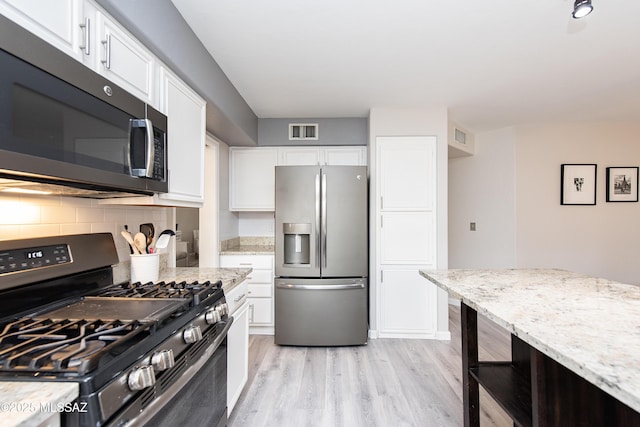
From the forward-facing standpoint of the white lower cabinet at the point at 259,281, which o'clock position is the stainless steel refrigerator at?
The stainless steel refrigerator is roughly at 10 o'clock from the white lower cabinet.

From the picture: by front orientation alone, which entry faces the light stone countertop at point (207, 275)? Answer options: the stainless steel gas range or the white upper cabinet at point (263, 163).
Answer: the white upper cabinet

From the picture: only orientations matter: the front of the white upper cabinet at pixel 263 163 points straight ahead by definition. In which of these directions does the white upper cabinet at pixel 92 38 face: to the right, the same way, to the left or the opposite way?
to the left

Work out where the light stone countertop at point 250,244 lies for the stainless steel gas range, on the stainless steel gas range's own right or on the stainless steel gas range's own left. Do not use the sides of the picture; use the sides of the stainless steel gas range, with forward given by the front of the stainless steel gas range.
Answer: on the stainless steel gas range's own left

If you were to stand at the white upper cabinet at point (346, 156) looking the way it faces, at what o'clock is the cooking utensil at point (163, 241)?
The cooking utensil is roughly at 1 o'clock from the white upper cabinet.

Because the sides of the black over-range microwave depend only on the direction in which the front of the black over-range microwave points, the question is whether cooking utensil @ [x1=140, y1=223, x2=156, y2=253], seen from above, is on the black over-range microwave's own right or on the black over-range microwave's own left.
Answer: on the black over-range microwave's own left

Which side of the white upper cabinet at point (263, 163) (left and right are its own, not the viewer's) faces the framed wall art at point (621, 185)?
left

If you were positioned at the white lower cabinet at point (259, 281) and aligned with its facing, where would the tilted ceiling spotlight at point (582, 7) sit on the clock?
The tilted ceiling spotlight is roughly at 11 o'clock from the white lower cabinet.

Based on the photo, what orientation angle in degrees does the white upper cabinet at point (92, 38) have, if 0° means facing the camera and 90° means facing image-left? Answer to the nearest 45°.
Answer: approximately 315°
